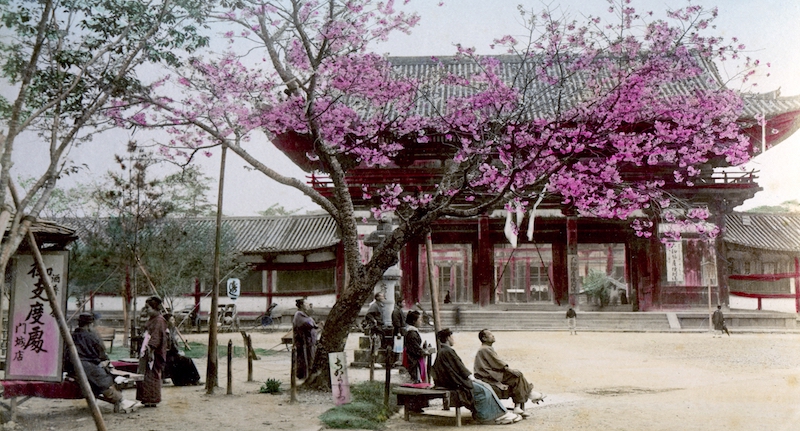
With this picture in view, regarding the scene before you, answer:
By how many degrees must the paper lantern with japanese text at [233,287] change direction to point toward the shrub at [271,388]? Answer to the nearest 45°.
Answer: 0° — it already faces it

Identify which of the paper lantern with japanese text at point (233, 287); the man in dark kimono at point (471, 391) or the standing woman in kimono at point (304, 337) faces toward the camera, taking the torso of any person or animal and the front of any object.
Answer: the paper lantern with japanese text

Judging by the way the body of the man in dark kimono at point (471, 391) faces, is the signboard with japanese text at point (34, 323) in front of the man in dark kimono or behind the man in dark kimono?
behind

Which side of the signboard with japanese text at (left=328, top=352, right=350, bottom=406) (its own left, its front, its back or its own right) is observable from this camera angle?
front

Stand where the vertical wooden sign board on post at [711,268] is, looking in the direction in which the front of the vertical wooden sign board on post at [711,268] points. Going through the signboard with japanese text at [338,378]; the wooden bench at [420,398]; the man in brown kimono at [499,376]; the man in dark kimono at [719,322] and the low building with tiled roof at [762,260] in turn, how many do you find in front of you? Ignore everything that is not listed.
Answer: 4

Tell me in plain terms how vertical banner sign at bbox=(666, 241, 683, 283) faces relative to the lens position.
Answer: facing the viewer

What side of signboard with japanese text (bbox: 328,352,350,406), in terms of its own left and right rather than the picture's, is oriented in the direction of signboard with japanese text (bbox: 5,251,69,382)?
right

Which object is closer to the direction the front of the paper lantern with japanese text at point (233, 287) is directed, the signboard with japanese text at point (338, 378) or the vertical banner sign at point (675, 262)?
the signboard with japanese text

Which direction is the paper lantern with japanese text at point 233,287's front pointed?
toward the camera

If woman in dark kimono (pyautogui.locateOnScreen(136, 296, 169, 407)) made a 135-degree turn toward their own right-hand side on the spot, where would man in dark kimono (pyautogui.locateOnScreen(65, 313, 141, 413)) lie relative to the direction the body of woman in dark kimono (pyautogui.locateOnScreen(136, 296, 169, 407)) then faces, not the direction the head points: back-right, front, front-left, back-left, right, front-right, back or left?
back

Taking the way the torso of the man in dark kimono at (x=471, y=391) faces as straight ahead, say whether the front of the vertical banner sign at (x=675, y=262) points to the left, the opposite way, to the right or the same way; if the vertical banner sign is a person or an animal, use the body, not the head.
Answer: to the right

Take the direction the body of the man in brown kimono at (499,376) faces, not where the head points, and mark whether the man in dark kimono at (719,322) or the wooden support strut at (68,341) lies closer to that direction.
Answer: the man in dark kimono

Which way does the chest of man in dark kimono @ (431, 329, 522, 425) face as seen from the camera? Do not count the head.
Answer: to the viewer's right

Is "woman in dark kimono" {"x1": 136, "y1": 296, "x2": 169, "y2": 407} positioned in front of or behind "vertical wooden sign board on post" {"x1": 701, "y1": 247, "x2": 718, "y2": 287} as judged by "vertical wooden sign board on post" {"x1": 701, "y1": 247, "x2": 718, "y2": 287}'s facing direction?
in front
